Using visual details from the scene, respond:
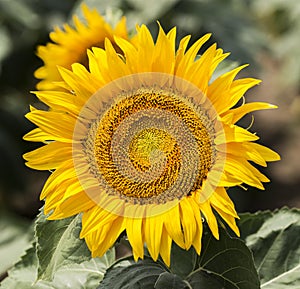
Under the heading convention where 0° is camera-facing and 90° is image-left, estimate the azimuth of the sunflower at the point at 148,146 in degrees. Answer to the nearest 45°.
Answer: approximately 0°

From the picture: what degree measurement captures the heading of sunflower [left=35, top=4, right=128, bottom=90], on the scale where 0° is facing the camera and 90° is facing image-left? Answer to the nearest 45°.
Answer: approximately 0°

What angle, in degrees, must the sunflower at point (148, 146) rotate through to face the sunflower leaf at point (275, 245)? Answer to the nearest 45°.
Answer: approximately 135° to its left

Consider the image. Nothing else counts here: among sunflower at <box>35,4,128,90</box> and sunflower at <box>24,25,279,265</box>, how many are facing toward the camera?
2
